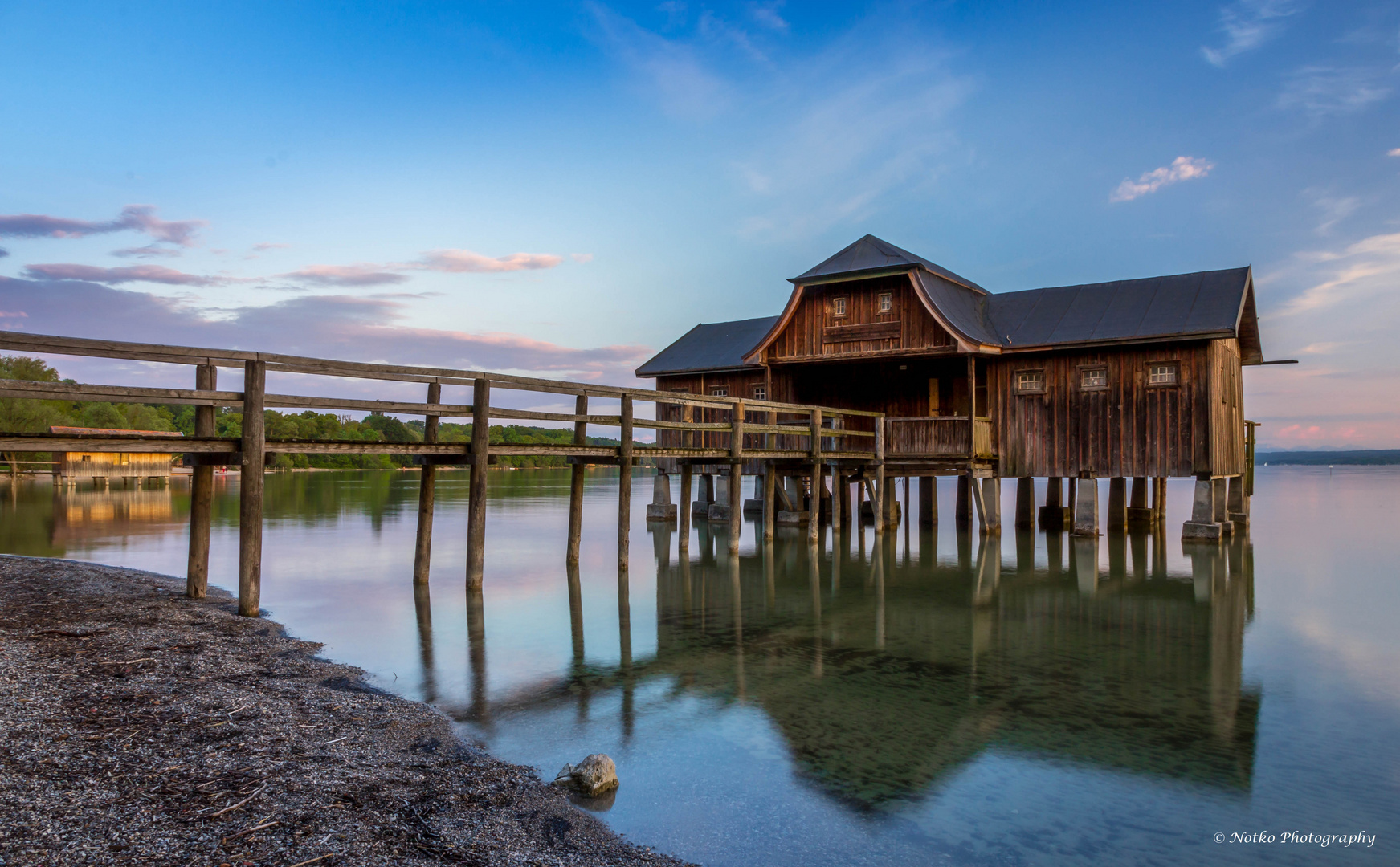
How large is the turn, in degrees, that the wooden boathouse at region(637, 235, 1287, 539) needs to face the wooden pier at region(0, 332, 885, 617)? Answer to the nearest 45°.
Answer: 0° — it already faces it

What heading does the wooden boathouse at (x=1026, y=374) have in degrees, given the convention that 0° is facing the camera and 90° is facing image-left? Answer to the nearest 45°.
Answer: approximately 45°
